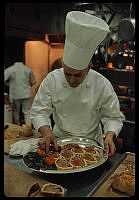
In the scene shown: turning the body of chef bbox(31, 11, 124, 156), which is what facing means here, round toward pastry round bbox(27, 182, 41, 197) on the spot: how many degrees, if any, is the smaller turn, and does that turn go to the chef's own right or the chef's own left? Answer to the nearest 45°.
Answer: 0° — they already face it

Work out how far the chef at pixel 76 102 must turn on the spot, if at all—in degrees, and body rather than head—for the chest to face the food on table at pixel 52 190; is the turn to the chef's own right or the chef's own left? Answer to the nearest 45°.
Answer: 0° — they already face it

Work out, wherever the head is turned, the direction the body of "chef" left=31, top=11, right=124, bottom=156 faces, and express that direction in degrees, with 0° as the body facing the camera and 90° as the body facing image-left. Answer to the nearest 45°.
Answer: approximately 0°
